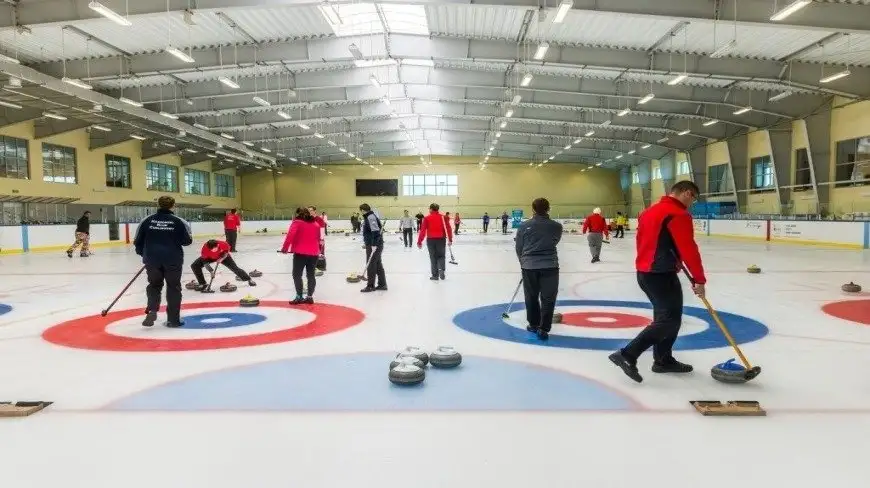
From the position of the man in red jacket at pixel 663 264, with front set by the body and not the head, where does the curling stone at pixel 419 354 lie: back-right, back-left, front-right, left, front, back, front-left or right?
back

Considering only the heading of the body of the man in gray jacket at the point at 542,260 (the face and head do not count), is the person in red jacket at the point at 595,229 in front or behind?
in front

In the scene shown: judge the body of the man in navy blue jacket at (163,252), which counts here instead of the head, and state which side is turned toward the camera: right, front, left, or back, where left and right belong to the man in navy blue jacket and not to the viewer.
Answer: back

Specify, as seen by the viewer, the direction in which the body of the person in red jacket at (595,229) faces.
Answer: away from the camera

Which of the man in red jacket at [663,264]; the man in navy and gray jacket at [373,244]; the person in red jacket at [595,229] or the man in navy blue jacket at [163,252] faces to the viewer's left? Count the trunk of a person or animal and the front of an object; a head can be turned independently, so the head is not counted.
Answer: the man in navy and gray jacket at [373,244]

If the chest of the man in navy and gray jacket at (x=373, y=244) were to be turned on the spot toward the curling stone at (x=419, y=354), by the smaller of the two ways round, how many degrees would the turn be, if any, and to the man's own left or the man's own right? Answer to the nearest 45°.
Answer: approximately 90° to the man's own left

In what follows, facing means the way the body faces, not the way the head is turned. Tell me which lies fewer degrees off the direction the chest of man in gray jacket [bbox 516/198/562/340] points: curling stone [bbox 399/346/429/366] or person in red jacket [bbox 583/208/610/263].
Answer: the person in red jacket

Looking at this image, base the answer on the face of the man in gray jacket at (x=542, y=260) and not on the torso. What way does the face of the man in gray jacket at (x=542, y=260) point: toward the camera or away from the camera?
away from the camera

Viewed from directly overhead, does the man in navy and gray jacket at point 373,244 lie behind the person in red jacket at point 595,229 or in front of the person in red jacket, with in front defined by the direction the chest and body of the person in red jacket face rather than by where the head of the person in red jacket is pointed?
behind

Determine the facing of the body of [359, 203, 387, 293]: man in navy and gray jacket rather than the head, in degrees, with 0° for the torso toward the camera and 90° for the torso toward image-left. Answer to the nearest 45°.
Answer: approximately 90°

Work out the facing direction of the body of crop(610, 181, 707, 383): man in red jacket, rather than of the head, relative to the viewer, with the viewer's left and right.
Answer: facing to the right of the viewer

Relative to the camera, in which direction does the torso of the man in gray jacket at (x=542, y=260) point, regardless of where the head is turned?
away from the camera
